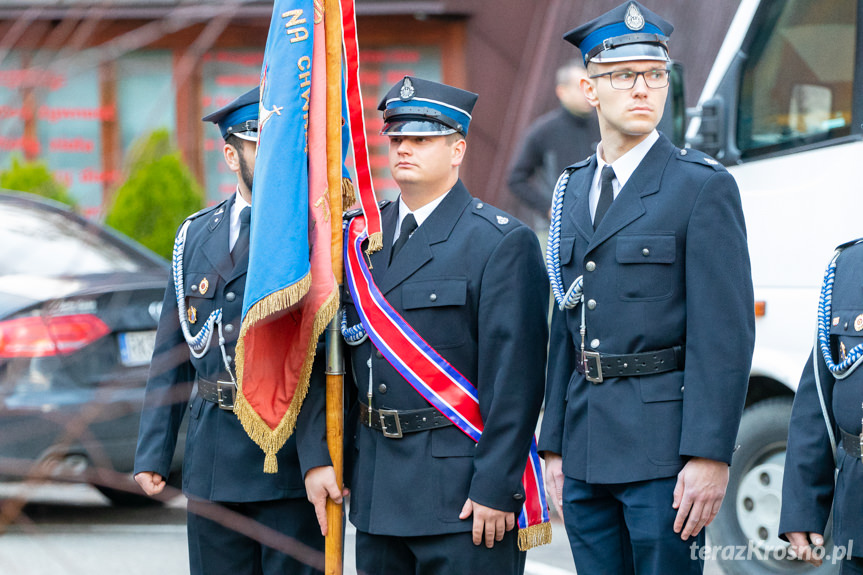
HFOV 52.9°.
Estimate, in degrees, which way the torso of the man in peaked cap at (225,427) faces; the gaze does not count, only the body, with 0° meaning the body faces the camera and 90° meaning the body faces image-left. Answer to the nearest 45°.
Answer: approximately 0°

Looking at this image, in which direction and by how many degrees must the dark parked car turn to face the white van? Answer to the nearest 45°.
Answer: approximately 90° to its right

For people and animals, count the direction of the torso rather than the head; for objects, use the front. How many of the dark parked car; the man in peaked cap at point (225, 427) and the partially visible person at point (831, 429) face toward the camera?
2

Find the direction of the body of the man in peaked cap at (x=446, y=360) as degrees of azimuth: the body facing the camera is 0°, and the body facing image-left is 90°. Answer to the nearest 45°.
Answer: approximately 45°

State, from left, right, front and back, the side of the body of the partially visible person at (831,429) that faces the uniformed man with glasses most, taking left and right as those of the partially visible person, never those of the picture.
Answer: right

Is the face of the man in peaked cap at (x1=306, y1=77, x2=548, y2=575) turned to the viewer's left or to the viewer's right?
to the viewer's left

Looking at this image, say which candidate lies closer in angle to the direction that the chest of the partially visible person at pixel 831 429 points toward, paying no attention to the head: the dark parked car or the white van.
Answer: the dark parked car

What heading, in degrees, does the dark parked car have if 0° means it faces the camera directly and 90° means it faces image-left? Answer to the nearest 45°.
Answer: approximately 135°

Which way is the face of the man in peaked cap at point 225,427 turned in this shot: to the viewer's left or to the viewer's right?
to the viewer's right
